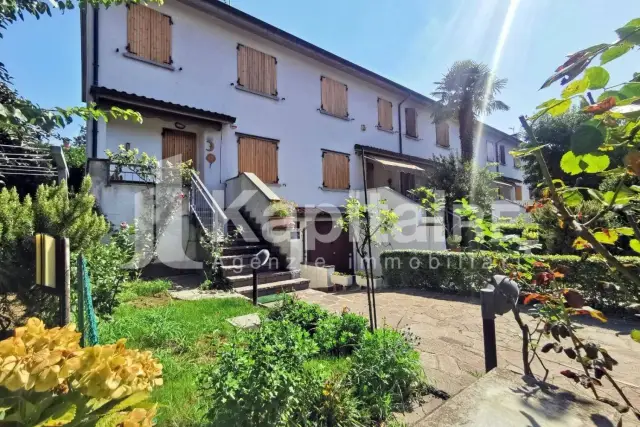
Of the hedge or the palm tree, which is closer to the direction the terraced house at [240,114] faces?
the hedge

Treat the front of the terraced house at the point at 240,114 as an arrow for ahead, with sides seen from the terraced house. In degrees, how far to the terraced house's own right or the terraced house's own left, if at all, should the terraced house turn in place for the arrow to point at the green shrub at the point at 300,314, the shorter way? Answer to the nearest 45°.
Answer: approximately 45° to the terraced house's own right

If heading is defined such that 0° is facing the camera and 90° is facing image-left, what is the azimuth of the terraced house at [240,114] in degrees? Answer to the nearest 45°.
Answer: approximately 315°

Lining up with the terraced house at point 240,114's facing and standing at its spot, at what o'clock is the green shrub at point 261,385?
The green shrub is roughly at 1 o'clock from the terraced house.

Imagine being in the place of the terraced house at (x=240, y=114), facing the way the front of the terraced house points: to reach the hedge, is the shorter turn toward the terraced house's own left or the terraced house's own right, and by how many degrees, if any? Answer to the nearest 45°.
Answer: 0° — it already faces it

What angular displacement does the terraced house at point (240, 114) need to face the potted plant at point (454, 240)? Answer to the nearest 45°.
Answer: approximately 45° to its left

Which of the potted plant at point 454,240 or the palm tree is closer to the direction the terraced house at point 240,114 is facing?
the potted plant

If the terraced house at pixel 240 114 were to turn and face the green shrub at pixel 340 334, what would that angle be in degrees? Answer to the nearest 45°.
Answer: approximately 45° to its right

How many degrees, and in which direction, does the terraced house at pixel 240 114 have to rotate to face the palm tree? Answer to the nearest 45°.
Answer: approximately 90° to its left
